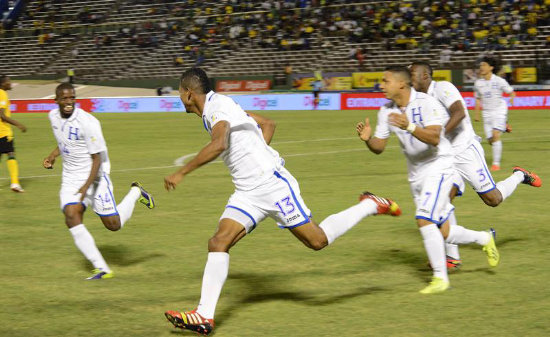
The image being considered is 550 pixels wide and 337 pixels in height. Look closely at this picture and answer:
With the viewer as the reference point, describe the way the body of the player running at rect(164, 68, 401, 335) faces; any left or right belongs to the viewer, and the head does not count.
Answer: facing to the left of the viewer

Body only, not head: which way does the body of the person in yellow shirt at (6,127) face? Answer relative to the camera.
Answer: to the viewer's right

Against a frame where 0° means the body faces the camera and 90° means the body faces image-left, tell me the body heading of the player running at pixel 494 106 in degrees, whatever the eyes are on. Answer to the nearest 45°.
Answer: approximately 45°

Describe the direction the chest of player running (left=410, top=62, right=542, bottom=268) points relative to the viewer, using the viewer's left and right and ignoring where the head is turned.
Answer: facing to the left of the viewer

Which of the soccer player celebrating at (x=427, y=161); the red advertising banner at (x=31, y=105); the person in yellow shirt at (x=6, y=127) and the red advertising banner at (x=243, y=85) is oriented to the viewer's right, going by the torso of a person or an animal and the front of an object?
the person in yellow shirt

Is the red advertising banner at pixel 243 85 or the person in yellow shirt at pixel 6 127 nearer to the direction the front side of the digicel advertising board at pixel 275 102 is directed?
the person in yellow shirt

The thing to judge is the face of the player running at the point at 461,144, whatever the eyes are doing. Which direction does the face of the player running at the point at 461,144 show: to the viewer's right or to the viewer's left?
to the viewer's left

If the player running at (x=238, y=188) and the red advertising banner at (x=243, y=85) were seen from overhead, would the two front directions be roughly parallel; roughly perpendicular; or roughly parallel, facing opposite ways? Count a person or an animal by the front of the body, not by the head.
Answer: roughly perpendicular

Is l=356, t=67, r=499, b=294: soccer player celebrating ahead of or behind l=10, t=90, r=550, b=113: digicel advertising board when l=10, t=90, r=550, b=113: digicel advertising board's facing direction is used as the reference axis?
ahead

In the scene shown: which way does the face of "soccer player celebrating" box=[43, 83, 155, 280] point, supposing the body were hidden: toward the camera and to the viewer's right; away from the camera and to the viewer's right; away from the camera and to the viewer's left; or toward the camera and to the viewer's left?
toward the camera and to the viewer's right

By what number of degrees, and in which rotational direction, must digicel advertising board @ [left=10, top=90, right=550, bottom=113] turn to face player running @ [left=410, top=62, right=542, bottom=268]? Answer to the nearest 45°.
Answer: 0° — it already faces them

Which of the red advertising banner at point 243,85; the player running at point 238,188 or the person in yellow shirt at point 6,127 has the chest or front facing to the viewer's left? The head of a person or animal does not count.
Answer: the player running

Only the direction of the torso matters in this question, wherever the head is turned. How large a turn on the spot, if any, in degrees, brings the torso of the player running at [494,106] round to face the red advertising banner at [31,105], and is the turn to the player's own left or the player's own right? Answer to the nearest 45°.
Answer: approximately 90° to the player's own right

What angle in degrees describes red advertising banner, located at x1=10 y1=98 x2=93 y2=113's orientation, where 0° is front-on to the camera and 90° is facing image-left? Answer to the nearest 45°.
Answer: approximately 0°

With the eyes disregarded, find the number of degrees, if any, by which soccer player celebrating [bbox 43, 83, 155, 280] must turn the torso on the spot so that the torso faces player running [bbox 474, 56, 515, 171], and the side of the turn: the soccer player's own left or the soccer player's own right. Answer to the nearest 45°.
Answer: approximately 180°

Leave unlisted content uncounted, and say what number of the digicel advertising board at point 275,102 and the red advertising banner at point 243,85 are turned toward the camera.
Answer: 2
